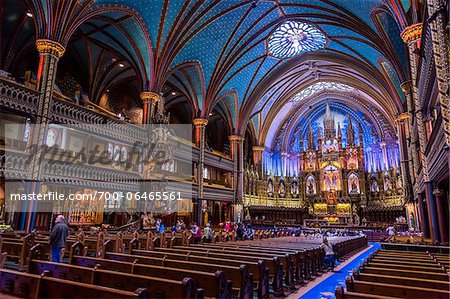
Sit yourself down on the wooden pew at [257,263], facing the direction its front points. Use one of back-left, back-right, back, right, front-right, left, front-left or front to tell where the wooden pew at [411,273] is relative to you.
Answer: right

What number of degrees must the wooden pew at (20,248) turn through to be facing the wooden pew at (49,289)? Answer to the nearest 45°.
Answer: approximately 135° to its right

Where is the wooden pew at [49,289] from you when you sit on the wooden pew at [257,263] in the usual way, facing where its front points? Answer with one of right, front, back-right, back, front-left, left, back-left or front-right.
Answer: back

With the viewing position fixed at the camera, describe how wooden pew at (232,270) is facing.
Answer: facing away from the viewer and to the right of the viewer

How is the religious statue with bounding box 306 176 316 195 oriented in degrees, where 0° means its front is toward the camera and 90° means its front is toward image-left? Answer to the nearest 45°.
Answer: approximately 0°

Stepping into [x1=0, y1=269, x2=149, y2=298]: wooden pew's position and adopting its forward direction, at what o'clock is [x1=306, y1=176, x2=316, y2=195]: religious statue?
The religious statue is roughly at 12 o'clock from the wooden pew.

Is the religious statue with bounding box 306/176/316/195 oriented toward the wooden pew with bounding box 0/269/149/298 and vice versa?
yes

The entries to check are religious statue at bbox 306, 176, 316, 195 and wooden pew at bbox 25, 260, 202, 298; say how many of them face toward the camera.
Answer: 1

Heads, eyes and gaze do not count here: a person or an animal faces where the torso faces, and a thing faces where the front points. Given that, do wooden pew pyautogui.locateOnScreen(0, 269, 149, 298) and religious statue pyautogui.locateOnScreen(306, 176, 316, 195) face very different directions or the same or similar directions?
very different directions

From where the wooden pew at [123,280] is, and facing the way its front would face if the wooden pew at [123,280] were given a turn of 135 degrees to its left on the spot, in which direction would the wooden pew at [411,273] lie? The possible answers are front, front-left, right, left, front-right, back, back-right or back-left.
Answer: back

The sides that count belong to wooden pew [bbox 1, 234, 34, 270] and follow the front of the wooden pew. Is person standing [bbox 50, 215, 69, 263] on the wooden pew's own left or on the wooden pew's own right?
on the wooden pew's own right

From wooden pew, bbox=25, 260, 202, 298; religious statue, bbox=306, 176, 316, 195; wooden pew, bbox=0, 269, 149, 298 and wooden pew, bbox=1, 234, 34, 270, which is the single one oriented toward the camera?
the religious statue

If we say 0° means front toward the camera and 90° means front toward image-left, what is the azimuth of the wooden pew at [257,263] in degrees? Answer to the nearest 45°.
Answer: approximately 225°

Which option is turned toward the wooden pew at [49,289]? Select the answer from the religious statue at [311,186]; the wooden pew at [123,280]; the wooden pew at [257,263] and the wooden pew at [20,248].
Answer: the religious statue

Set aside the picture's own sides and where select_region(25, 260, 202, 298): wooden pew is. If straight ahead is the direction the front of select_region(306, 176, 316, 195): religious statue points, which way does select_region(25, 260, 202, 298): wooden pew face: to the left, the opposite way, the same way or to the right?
the opposite way
